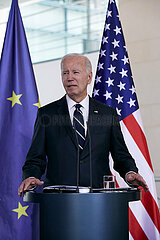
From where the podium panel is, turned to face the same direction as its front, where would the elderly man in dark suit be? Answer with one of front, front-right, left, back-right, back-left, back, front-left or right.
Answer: back

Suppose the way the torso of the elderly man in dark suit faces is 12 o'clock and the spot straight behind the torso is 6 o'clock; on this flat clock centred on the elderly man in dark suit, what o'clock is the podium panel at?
The podium panel is roughly at 12 o'clock from the elderly man in dark suit.

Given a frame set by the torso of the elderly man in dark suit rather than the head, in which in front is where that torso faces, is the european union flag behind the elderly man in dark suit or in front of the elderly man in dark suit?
behind

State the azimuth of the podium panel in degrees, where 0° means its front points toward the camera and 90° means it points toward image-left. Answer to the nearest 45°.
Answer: approximately 0°

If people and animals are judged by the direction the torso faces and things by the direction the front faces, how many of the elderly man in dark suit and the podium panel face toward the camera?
2

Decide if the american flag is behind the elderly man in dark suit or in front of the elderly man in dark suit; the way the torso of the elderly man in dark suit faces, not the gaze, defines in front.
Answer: behind

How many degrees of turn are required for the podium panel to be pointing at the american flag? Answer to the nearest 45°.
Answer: approximately 180°

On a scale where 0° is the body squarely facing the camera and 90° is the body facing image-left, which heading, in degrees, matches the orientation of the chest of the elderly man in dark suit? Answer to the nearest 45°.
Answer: approximately 0°

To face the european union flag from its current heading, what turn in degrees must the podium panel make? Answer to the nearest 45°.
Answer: approximately 180°
